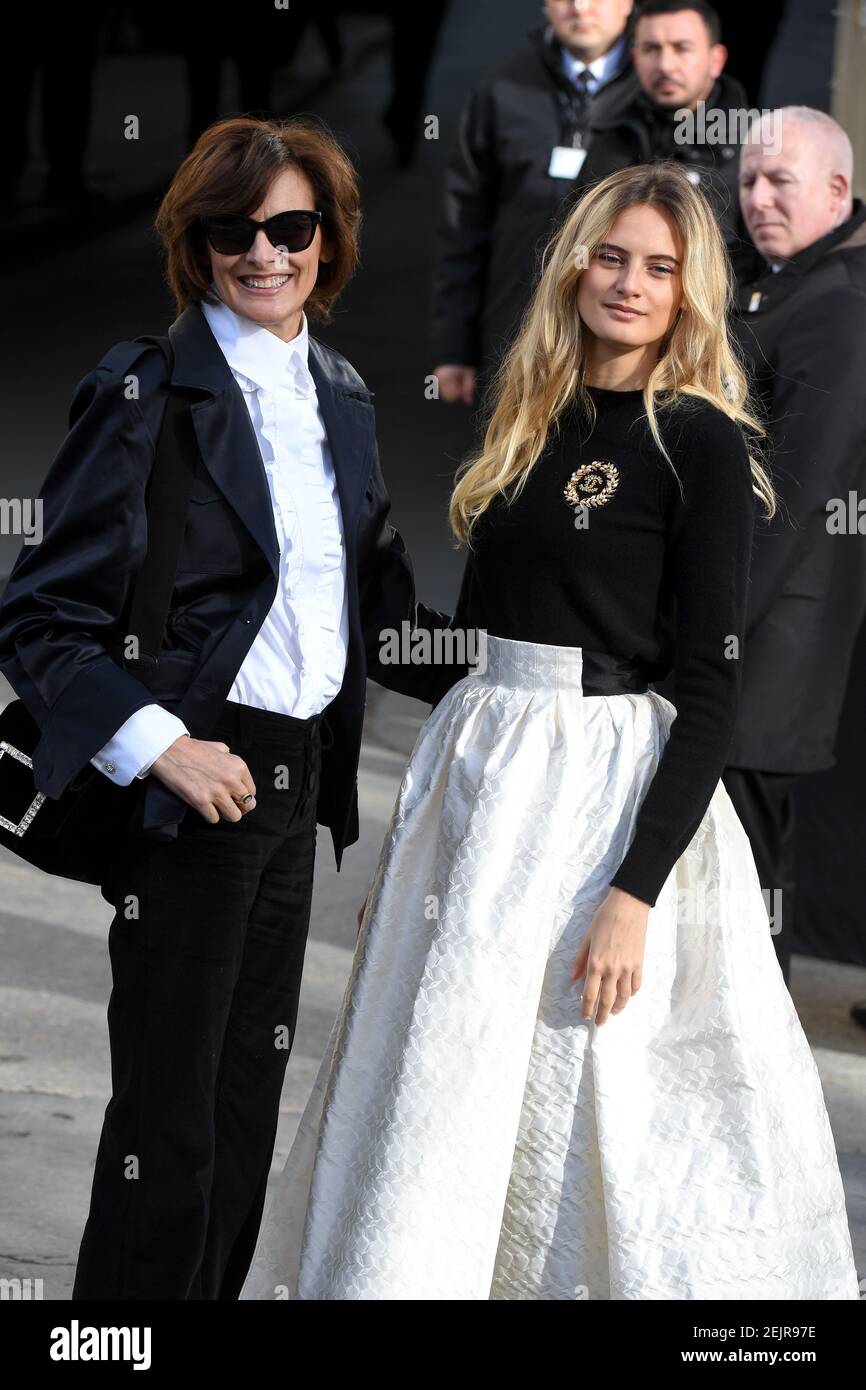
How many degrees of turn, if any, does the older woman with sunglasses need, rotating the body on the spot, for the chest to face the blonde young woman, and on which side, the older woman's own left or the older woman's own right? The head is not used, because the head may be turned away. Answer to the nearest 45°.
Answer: approximately 45° to the older woman's own left

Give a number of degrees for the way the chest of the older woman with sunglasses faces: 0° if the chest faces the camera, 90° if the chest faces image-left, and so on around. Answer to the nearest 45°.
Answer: approximately 315°

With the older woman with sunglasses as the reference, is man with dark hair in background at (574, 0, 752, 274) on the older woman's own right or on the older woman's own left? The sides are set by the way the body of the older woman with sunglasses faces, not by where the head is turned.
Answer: on the older woman's own left

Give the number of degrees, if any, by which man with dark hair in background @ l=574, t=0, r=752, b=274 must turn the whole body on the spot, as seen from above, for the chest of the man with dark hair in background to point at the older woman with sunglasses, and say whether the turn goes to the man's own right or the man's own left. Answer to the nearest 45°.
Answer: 0° — they already face them

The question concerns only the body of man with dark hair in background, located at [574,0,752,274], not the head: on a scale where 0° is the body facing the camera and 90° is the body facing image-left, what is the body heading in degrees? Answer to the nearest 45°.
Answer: approximately 0°

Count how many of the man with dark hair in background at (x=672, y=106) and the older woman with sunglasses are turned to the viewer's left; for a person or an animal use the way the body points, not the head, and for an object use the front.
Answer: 0
